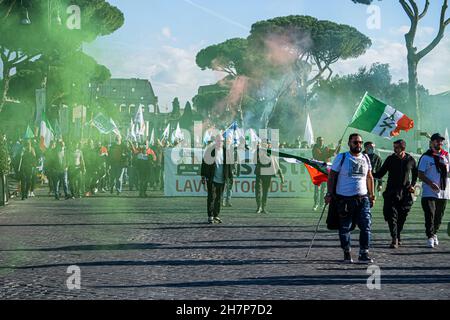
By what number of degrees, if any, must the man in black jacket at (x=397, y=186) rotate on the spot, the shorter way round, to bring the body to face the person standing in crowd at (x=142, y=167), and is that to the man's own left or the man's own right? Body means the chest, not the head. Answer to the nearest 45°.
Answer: approximately 135° to the man's own right

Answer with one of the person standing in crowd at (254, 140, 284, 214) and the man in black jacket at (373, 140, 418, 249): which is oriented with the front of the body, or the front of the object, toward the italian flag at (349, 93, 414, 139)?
the person standing in crowd

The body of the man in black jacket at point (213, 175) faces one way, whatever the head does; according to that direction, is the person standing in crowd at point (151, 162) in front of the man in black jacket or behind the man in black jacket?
behind

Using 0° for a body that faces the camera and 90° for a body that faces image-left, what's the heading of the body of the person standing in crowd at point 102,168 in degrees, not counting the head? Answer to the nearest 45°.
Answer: approximately 0°

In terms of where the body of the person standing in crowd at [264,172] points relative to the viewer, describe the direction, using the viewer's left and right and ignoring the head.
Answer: facing the viewer and to the right of the viewer

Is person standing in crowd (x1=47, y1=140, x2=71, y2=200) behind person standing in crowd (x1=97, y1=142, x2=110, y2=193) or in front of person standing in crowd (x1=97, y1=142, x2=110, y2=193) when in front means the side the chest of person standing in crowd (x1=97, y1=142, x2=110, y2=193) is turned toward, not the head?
in front

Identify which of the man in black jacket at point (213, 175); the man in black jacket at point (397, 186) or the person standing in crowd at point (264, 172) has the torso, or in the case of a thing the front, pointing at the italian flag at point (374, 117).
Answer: the person standing in crowd

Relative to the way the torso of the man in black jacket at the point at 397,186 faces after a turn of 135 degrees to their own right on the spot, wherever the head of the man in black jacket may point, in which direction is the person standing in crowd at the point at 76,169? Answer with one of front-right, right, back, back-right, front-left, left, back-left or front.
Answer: front

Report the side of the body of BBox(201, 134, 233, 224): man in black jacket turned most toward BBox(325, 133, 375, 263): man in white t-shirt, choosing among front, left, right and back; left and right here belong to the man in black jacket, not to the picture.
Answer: front
